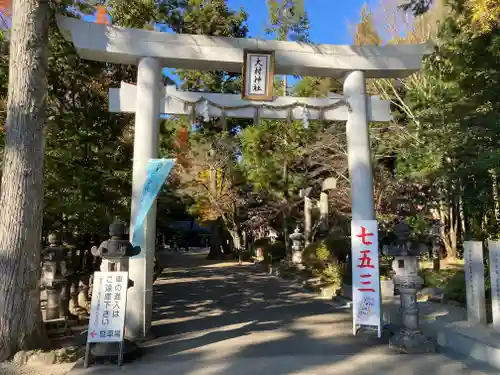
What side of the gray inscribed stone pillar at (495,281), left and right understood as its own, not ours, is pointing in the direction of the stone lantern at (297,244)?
right

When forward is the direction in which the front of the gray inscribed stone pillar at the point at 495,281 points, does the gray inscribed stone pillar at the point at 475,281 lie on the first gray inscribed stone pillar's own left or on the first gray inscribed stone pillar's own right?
on the first gray inscribed stone pillar's own right

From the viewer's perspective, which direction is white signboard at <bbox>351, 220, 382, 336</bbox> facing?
toward the camera

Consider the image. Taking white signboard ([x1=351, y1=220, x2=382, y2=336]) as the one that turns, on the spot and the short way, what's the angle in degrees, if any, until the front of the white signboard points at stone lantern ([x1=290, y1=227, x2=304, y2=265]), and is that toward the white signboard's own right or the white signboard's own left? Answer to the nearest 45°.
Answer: approximately 180°

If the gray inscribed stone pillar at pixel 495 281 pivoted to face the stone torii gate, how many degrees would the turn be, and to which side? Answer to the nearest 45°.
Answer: approximately 45° to its right

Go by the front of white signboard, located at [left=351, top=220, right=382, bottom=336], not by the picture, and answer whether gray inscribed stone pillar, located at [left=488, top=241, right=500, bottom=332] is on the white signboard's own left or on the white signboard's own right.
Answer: on the white signboard's own left

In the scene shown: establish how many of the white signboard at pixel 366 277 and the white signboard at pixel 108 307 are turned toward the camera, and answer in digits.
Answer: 2

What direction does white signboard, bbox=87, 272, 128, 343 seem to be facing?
toward the camera

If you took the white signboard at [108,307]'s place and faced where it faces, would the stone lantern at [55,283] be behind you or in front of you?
behind

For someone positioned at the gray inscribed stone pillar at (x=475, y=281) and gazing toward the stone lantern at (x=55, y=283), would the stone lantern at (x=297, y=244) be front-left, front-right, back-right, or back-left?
front-right

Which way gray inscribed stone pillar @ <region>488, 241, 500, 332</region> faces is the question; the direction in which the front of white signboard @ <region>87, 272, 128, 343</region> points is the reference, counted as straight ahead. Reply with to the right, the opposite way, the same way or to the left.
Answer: to the right

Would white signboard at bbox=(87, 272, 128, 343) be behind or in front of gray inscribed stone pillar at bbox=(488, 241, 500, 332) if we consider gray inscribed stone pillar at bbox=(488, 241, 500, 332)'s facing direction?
in front

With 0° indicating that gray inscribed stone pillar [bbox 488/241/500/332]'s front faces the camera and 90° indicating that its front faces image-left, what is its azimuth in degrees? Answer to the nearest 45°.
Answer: approximately 45°

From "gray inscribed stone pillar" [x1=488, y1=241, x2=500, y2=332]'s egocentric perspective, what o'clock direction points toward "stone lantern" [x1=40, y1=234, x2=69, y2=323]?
The stone lantern is roughly at 1 o'clock from the gray inscribed stone pillar.

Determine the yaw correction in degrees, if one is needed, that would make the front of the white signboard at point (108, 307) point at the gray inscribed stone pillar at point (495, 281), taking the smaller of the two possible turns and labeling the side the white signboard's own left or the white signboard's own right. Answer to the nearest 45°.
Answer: approximately 90° to the white signboard's own left
